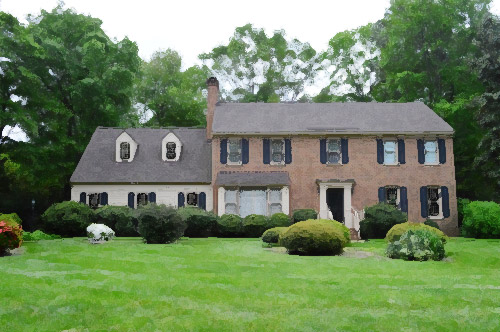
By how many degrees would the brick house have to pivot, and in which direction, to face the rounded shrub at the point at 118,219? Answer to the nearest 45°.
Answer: approximately 90° to its right

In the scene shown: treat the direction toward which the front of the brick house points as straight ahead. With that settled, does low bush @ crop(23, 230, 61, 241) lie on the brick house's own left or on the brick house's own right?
on the brick house's own right

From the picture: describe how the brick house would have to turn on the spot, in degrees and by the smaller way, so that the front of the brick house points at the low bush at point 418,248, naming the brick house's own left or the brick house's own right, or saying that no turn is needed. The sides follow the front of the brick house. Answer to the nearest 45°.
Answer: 0° — it already faces it

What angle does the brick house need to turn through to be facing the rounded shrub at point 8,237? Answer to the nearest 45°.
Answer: approximately 45° to its right

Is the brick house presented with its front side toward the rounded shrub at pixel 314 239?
yes

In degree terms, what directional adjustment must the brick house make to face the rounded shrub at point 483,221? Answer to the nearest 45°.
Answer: approximately 90° to its left

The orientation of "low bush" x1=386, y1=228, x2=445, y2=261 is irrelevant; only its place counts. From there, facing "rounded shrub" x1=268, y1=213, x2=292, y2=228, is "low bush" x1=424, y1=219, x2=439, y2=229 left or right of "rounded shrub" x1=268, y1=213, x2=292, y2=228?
right

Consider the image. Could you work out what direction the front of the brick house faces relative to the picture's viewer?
facing the viewer
